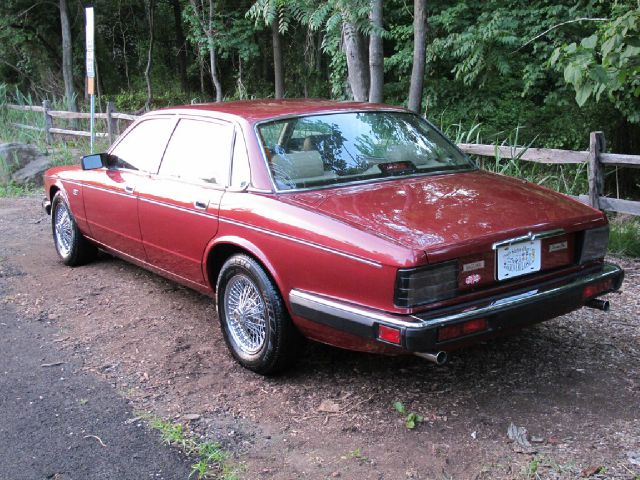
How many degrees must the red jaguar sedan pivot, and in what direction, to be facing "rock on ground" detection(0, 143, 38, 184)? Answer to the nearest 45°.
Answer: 0° — it already faces it

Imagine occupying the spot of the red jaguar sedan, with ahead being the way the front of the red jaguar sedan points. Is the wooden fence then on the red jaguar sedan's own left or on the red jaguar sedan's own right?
on the red jaguar sedan's own right

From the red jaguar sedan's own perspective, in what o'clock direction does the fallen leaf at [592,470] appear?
The fallen leaf is roughly at 6 o'clock from the red jaguar sedan.

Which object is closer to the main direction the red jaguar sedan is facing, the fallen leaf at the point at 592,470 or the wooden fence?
the wooden fence

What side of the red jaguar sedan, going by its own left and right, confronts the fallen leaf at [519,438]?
back

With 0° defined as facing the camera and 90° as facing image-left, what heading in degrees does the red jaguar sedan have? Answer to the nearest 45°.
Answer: approximately 135°

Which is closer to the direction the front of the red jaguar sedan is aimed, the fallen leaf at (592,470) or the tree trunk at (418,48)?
the tree trunk

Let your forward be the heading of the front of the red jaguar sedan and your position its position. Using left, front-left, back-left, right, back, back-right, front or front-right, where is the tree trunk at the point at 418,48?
front-right
